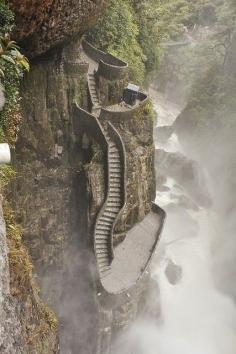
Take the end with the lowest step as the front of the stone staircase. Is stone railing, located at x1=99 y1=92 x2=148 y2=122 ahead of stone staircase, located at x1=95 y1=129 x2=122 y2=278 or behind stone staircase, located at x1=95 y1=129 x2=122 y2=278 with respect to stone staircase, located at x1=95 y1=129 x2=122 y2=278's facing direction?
behind

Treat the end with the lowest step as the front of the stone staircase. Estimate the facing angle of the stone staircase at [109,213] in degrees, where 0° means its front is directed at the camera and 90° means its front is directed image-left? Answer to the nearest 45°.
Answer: approximately 0°

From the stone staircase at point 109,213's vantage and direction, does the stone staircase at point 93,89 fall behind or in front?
behind
